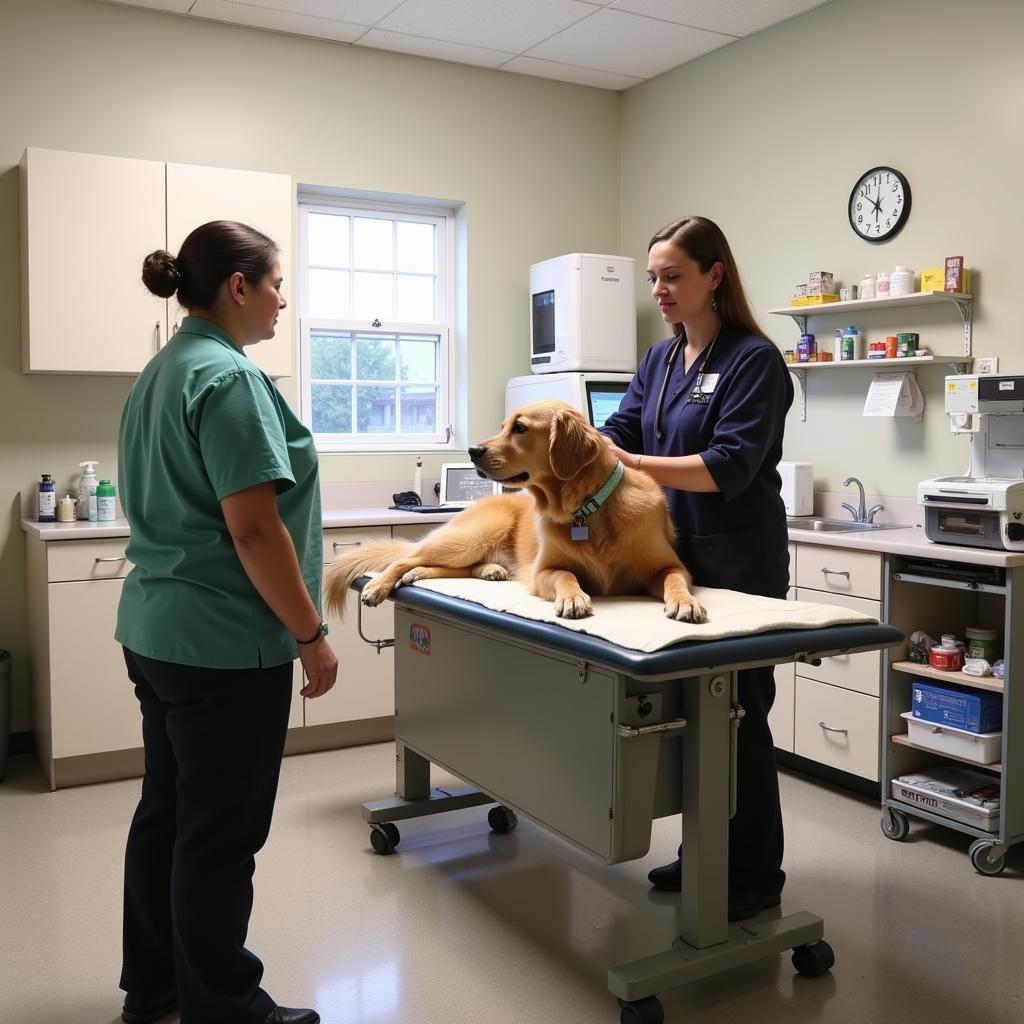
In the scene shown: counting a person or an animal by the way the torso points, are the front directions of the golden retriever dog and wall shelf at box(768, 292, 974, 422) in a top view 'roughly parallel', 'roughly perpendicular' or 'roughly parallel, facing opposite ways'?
roughly perpendicular

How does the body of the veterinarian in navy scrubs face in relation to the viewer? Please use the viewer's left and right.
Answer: facing the viewer and to the left of the viewer

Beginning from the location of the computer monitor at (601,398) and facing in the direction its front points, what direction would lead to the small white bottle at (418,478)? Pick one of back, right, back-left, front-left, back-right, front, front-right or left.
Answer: right

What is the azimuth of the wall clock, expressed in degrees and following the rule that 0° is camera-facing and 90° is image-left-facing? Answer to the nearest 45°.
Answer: approximately 45°

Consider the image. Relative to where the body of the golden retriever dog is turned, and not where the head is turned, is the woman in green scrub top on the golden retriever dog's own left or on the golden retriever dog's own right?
on the golden retriever dog's own right

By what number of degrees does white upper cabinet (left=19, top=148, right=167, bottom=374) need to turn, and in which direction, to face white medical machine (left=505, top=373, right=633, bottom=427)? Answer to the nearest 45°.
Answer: approximately 90° to its left

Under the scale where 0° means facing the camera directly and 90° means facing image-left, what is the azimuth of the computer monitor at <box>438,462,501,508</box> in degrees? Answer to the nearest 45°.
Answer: approximately 0°

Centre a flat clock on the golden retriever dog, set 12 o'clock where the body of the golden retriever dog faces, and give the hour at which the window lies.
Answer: The window is roughly at 7 o'clock from the golden retriever dog.

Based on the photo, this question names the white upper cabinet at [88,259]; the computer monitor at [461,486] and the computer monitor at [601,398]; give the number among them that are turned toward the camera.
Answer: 3

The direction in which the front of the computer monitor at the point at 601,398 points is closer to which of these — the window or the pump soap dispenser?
the pump soap dispenser

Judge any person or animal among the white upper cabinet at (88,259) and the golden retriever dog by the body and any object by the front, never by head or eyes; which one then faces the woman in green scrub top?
the white upper cabinet

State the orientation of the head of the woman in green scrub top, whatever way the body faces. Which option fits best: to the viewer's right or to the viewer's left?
to the viewer's right

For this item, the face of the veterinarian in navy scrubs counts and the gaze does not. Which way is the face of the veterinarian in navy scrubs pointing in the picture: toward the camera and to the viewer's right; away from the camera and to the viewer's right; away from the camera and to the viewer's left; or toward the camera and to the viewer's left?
toward the camera and to the viewer's left

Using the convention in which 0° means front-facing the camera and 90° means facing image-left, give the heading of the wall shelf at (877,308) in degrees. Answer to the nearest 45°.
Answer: approximately 45°

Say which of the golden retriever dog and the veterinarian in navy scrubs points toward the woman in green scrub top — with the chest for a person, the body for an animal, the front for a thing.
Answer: the veterinarian in navy scrubs

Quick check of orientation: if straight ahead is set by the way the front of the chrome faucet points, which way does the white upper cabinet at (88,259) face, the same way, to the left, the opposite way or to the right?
to the left
